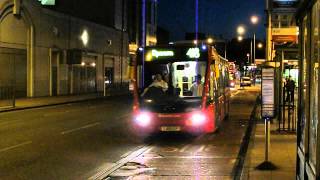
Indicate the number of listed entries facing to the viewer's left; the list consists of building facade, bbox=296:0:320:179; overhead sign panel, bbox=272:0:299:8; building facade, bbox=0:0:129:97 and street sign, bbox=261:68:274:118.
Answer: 1

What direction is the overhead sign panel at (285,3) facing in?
toward the camera

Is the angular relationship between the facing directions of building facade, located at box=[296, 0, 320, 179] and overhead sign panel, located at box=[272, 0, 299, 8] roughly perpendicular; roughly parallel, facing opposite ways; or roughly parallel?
roughly perpendicular

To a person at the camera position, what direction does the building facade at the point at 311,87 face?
facing to the left of the viewer

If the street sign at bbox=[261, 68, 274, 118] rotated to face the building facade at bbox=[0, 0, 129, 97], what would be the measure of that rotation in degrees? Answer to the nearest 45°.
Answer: approximately 135° to its right

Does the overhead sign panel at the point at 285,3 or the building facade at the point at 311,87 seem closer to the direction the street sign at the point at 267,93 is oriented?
the building facade

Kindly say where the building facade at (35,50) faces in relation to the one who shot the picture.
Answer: facing the viewer and to the right of the viewer

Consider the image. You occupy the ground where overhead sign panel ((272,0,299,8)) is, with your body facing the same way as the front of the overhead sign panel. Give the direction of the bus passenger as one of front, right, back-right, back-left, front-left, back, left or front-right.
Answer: right

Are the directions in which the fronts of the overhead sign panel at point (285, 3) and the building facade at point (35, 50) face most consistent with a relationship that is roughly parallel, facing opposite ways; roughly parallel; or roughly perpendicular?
roughly perpendicular

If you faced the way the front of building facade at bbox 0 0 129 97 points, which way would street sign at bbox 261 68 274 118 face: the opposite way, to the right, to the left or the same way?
to the right

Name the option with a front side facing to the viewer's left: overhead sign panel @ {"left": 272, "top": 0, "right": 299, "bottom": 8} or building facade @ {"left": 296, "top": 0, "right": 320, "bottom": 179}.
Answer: the building facade

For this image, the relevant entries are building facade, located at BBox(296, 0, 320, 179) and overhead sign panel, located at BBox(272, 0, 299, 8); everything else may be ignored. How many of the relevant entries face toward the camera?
1

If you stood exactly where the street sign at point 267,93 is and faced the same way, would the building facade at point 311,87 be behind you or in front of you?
in front

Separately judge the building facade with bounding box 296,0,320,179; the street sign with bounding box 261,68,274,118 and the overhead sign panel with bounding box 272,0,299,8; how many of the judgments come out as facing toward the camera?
2

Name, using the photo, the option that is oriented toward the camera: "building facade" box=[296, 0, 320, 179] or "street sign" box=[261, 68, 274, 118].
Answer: the street sign

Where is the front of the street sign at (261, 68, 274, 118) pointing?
toward the camera
